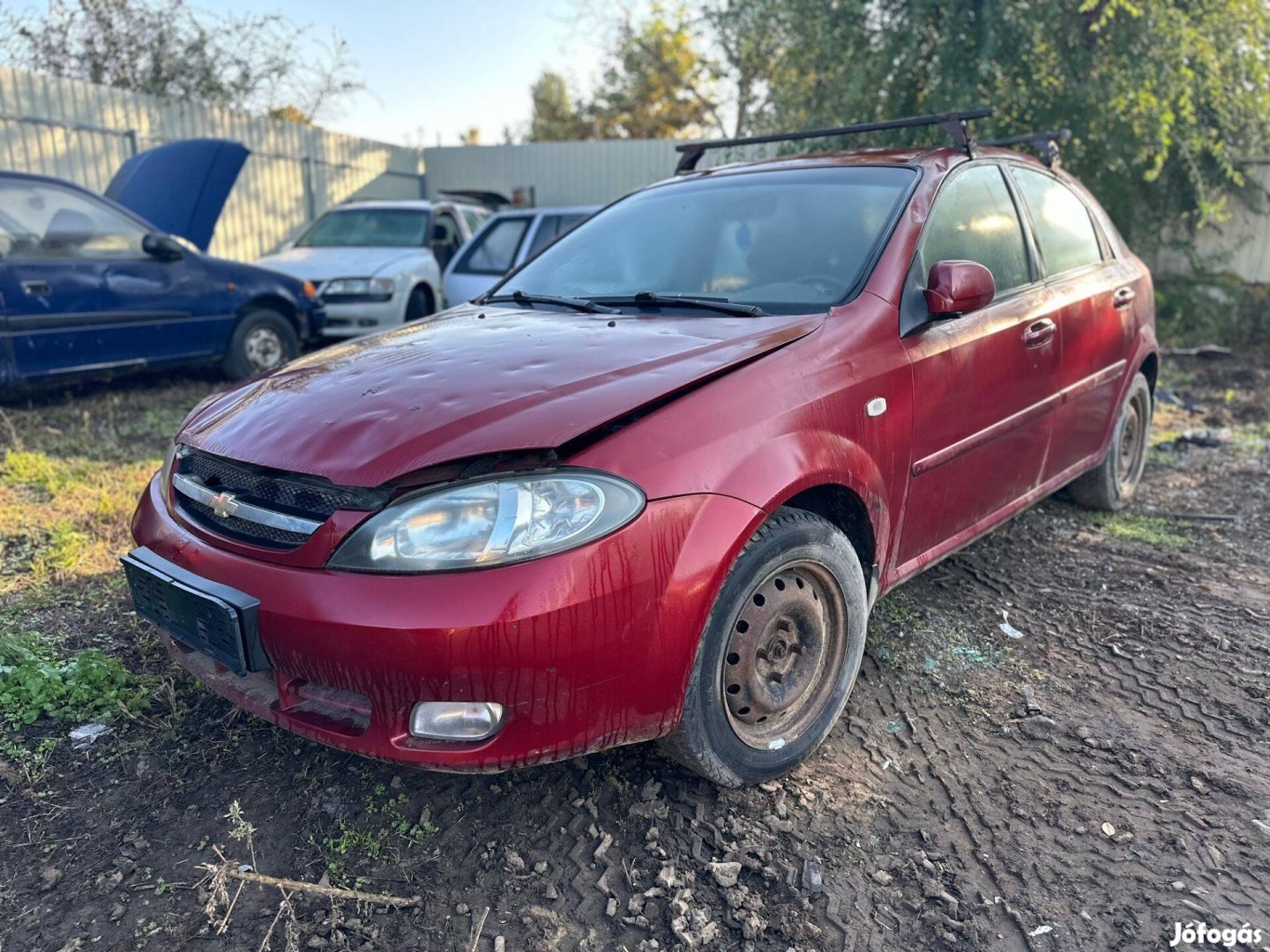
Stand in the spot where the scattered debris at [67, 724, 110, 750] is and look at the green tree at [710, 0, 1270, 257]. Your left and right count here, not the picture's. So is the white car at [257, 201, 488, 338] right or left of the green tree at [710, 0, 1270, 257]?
left

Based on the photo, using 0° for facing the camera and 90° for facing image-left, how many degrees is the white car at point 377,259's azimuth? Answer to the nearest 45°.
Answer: approximately 45°

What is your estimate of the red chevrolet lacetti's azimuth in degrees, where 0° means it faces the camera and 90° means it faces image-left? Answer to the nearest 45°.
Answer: approximately 45°

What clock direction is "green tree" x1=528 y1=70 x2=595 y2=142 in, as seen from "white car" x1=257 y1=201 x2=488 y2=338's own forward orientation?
The green tree is roughly at 5 o'clock from the white car.

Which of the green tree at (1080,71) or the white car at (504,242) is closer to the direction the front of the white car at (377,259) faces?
the white car

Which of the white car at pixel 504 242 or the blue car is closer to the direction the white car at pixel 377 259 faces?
the blue car

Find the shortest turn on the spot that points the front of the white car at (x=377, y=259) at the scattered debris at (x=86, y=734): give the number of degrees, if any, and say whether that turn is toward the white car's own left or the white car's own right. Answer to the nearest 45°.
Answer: approximately 45° to the white car's own left

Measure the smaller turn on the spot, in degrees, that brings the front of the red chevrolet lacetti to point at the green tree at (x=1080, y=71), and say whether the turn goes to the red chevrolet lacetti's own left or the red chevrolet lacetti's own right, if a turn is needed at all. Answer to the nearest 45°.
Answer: approximately 180°

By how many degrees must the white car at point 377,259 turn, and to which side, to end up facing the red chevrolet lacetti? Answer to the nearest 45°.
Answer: approximately 45° to its left

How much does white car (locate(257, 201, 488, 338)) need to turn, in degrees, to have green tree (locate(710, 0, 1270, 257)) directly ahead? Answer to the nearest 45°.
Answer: approximately 135° to its left
